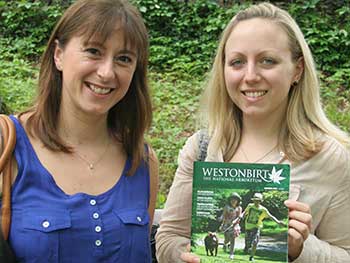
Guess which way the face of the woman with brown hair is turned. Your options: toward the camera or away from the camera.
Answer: toward the camera

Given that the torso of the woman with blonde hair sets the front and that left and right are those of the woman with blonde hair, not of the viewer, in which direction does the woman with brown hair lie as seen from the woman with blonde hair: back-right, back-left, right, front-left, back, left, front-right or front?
right

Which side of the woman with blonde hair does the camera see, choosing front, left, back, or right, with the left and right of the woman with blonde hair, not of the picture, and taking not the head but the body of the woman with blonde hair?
front
